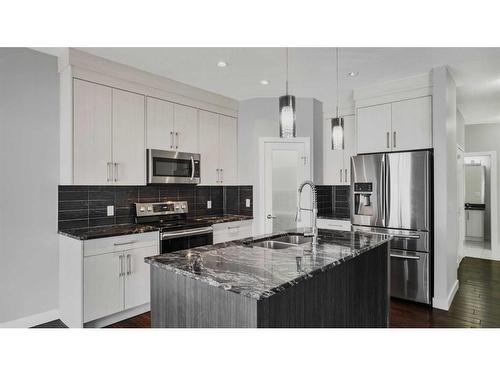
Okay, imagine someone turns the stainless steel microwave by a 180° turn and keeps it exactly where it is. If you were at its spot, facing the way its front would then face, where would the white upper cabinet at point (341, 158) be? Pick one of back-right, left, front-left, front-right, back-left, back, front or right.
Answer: back-right

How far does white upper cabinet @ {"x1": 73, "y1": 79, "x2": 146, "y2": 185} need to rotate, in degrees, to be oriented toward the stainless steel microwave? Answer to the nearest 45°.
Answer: approximately 90° to its left

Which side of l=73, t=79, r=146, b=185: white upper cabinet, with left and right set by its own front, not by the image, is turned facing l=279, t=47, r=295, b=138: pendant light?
front

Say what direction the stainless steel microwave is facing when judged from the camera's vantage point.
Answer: facing the viewer and to the right of the viewer

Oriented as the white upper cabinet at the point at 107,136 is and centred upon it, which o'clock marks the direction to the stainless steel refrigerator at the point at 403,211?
The stainless steel refrigerator is roughly at 11 o'clock from the white upper cabinet.

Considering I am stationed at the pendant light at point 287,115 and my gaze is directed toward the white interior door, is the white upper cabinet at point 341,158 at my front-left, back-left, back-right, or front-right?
front-right

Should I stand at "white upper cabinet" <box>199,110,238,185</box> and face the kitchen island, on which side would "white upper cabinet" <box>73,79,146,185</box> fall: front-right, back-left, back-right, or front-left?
front-right

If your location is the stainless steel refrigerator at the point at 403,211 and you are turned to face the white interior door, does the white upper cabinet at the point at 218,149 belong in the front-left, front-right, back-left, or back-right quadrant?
front-left

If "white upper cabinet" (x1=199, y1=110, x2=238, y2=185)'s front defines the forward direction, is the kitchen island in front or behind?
in front

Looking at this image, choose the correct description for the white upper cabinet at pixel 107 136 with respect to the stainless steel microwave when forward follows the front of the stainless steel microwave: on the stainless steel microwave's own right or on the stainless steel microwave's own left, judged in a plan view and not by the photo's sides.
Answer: on the stainless steel microwave's own right
